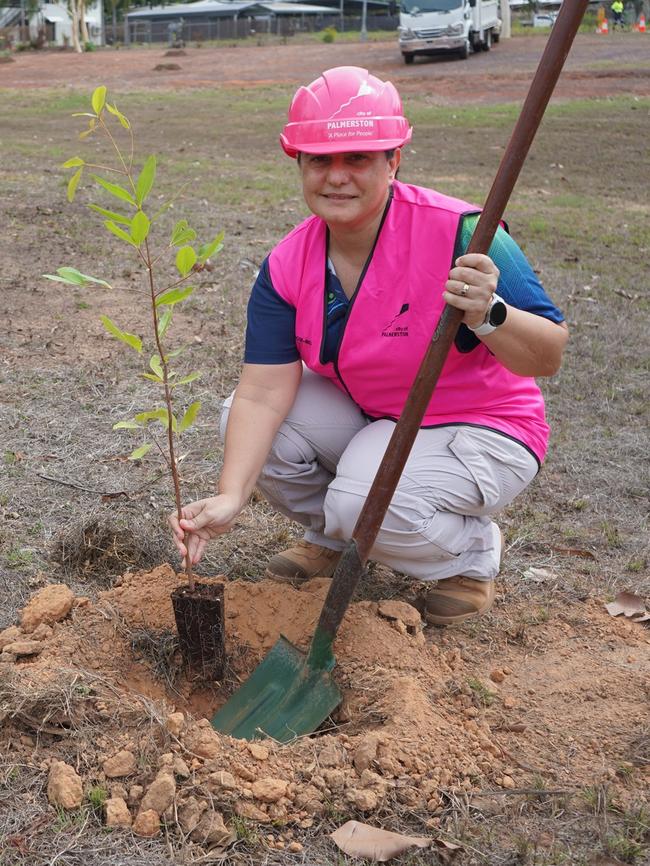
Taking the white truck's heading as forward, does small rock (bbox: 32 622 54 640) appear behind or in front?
in front

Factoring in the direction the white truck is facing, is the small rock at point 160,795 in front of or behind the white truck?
in front

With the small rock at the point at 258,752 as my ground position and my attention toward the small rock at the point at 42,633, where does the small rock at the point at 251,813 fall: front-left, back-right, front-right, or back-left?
back-left

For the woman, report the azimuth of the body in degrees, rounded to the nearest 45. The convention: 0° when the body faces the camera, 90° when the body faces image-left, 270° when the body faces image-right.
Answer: approximately 45°

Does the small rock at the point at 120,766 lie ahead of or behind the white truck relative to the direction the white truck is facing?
ahead

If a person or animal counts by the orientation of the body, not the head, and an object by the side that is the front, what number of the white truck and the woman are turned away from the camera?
0

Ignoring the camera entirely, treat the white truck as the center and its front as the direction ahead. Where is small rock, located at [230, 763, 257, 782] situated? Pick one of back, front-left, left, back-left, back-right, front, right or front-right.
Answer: front-left

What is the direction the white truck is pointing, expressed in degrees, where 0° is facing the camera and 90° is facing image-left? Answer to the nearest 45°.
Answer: approximately 45°

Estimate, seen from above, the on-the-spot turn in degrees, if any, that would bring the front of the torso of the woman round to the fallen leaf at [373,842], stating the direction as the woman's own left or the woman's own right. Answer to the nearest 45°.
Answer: approximately 45° to the woman's own left
